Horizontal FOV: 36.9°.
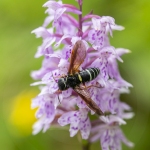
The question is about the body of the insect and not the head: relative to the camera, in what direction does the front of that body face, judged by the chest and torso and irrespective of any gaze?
to the viewer's left
